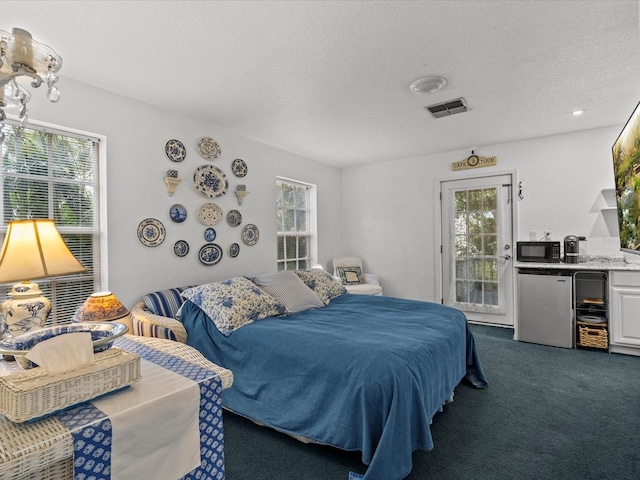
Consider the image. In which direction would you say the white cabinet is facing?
toward the camera

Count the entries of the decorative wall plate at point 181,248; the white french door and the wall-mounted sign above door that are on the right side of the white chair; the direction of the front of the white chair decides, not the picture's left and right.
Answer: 1

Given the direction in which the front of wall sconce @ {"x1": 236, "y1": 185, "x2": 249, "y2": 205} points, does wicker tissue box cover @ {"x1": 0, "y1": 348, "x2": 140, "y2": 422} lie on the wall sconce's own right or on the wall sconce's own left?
on the wall sconce's own right

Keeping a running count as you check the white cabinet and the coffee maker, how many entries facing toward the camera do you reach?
2

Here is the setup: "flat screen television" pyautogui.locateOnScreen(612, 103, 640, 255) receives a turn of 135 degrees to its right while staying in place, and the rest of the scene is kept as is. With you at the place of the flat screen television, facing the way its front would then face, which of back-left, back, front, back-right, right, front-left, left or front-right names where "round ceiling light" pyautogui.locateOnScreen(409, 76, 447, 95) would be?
left

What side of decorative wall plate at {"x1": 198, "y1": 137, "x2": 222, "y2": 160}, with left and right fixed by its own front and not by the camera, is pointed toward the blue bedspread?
front

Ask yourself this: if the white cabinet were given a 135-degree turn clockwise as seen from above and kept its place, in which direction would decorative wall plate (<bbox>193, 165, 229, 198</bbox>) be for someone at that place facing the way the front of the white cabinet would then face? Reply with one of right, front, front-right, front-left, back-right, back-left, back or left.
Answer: left

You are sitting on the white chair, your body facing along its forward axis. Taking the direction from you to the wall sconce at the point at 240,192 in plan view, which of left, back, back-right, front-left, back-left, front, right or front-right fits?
right

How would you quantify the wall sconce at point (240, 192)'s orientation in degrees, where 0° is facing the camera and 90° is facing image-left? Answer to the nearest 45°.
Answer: approximately 315°

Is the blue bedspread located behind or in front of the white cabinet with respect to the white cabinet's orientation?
in front

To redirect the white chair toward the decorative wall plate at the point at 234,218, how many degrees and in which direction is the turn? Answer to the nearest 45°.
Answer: approximately 90° to its right

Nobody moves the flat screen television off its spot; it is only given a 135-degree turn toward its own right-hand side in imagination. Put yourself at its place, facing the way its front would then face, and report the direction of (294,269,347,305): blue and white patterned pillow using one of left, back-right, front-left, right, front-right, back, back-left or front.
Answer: left

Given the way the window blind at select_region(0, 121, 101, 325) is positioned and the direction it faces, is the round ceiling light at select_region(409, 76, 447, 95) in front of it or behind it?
in front

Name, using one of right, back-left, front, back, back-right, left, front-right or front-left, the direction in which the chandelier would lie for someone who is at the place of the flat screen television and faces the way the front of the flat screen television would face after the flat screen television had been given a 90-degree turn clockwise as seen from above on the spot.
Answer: left

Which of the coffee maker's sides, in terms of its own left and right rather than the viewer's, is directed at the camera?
front
